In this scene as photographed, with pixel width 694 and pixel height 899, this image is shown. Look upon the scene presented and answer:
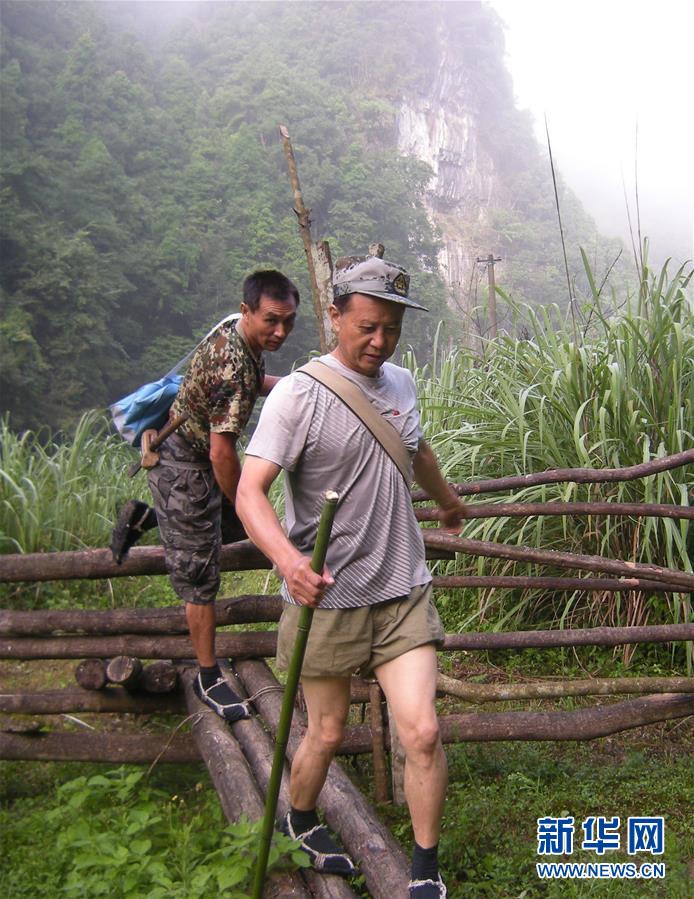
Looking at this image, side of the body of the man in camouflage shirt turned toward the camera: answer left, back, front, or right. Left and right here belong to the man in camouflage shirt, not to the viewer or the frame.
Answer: right

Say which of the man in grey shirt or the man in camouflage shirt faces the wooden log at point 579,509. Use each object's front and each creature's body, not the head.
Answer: the man in camouflage shirt

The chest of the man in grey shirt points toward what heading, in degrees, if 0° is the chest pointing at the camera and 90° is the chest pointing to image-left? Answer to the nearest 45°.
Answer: approximately 315°

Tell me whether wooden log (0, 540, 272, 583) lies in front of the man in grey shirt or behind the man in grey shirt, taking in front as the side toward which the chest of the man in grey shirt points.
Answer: behind

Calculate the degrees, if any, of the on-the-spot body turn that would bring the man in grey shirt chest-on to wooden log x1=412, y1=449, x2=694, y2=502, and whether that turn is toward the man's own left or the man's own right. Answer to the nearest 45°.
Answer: approximately 90° to the man's own left

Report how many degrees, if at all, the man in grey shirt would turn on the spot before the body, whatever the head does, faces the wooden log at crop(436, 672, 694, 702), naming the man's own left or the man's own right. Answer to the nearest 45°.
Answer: approximately 90° to the man's own left

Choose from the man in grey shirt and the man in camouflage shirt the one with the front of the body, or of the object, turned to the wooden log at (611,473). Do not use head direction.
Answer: the man in camouflage shirt

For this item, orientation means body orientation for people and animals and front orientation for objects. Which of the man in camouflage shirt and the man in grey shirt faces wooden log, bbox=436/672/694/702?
the man in camouflage shirt

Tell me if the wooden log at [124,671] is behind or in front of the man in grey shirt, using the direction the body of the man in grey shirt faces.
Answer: behind

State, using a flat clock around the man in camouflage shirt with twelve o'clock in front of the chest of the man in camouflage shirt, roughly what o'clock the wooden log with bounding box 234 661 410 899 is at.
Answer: The wooden log is roughly at 2 o'clock from the man in camouflage shirt.

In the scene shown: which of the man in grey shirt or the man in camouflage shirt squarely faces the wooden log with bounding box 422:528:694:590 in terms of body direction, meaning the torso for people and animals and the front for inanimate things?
the man in camouflage shirt
